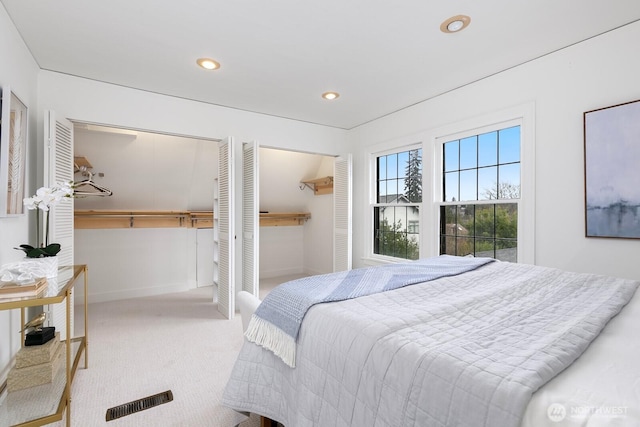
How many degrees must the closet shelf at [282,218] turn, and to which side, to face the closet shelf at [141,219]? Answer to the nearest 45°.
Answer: approximately 45° to its right

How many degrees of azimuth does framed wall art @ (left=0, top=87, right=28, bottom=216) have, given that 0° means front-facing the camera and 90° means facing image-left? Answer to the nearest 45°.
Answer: approximately 270°

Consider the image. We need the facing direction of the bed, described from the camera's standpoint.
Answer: facing away from the viewer and to the left of the viewer

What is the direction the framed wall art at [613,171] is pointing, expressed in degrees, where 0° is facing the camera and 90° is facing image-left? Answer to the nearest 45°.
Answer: approximately 45°

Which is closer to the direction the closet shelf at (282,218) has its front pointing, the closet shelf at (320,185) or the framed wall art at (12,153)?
the framed wall art

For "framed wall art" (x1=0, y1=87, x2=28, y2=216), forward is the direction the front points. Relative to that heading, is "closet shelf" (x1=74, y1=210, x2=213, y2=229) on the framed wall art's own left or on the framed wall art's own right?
on the framed wall art's own left

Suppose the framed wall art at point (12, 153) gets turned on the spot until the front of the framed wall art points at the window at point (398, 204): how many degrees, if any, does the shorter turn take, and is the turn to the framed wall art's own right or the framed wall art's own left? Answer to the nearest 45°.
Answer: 0° — it already faces it

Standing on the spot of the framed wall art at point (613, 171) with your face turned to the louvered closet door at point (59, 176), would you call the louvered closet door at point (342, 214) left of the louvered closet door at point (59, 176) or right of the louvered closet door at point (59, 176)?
right

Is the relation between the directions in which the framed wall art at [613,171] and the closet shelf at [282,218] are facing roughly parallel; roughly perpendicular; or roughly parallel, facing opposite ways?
roughly perpendicular
